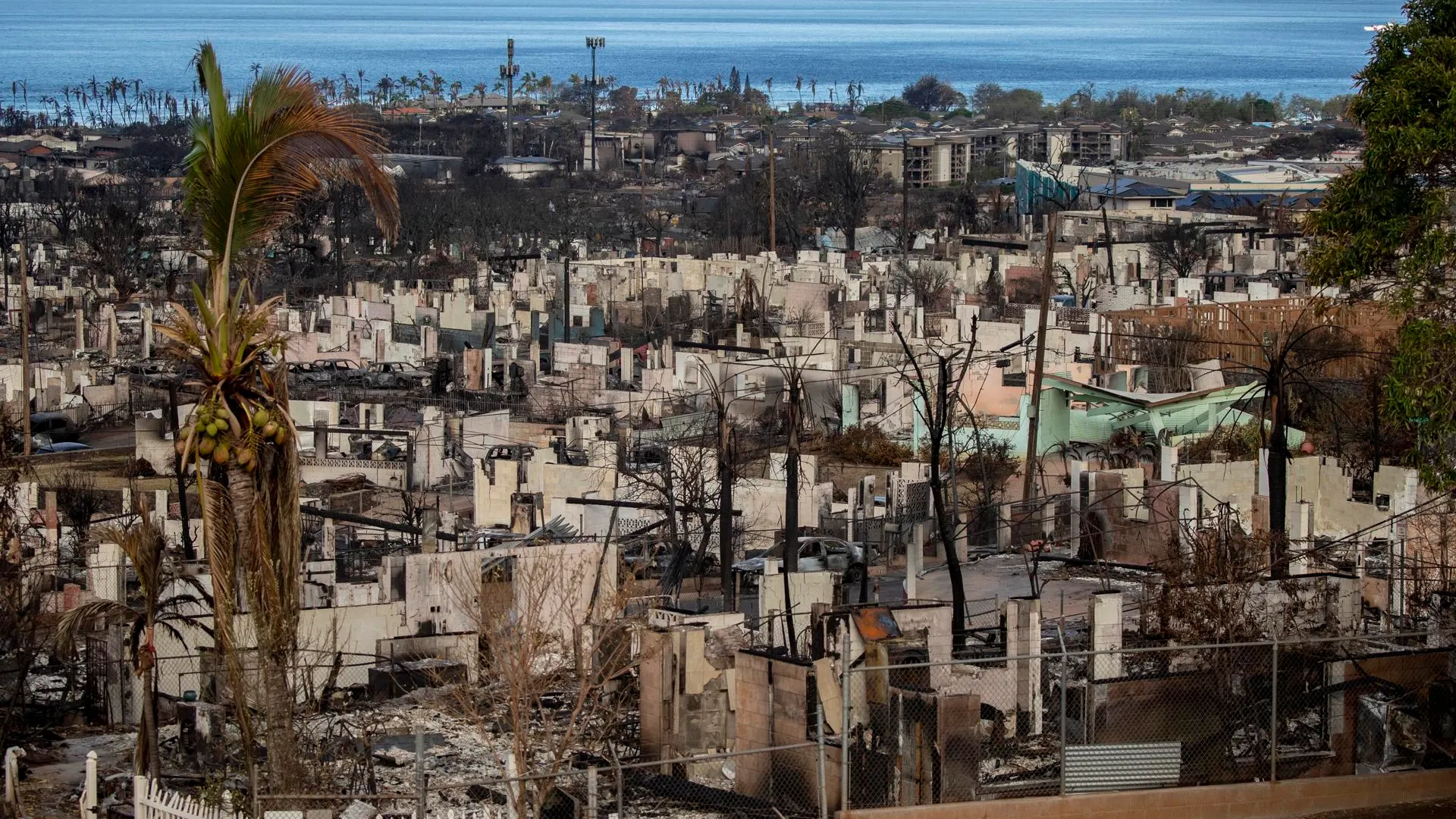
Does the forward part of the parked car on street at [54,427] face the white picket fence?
no

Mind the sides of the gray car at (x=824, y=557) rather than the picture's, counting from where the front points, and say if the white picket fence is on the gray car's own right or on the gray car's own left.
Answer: on the gray car's own left

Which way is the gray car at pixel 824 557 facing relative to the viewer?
to the viewer's left

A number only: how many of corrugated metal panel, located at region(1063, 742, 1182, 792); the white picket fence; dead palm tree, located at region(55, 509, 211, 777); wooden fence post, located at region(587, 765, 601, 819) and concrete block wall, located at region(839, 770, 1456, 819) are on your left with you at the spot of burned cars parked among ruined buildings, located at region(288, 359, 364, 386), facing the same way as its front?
5

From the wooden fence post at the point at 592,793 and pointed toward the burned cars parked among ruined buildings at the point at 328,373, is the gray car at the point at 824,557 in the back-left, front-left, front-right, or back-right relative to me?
front-right

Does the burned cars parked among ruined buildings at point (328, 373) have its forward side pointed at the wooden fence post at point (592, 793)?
no
